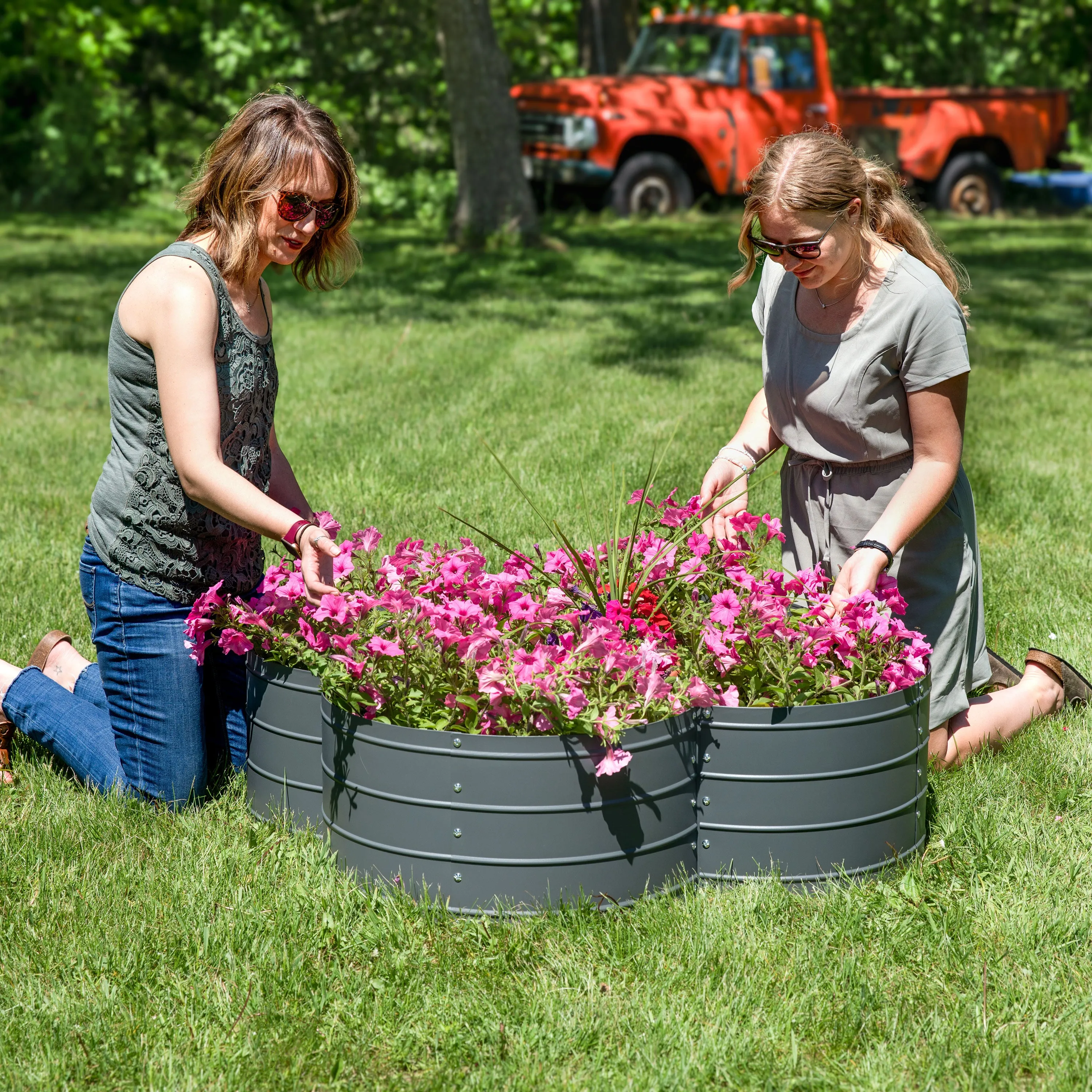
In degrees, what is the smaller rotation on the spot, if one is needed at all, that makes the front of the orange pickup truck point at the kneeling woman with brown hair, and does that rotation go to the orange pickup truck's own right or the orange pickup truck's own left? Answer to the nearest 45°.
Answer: approximately 45° to the orange pickup truck's own left

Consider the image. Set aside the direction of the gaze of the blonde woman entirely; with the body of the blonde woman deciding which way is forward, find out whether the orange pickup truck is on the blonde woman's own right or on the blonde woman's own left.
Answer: on the blonde woman's own right

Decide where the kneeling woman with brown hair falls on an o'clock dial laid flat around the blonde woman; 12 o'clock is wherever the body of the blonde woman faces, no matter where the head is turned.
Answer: The kneeling woman with brown hair is roughly at 1 o'clock from the blonde woman.

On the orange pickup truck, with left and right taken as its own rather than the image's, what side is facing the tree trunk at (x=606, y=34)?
right

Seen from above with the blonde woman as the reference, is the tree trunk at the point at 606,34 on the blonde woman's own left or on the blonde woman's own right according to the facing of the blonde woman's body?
on the blonde woman's own right

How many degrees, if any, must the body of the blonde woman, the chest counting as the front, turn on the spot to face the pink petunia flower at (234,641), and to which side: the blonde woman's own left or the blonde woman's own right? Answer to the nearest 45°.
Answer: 0° — they already face it

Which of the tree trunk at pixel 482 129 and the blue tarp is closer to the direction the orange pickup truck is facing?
the tree trunk

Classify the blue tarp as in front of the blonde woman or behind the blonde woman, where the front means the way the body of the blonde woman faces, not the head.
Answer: behind

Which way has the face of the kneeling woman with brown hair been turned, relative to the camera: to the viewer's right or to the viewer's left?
to the viewer's right

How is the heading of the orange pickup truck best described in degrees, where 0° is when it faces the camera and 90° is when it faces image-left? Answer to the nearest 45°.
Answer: approximately 45°
